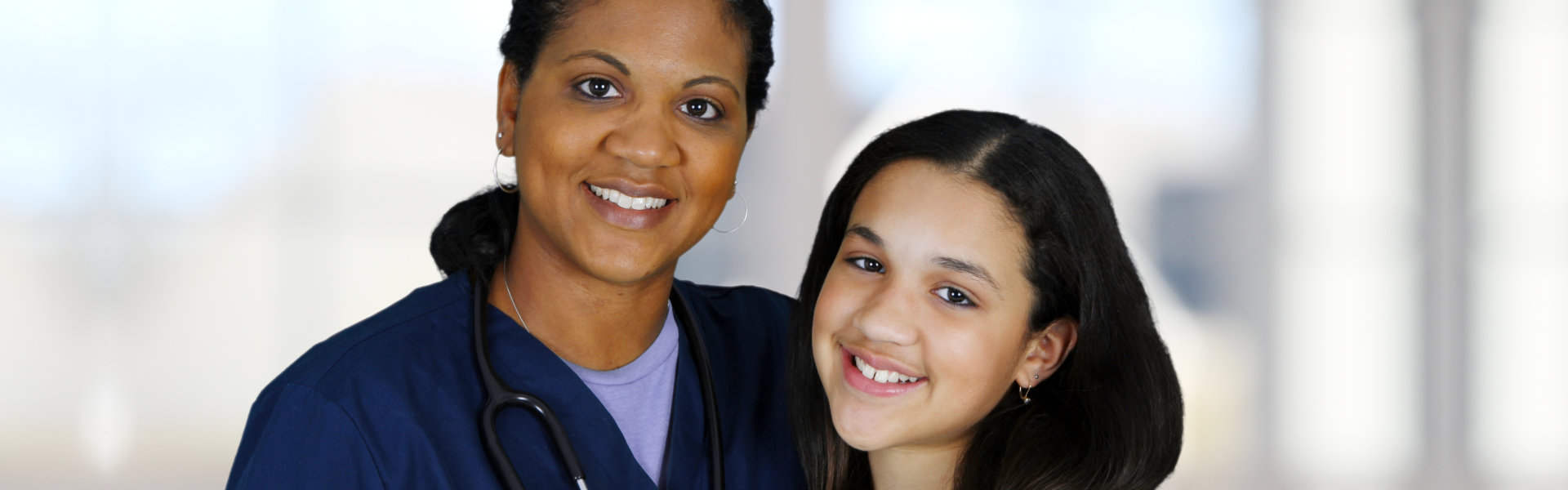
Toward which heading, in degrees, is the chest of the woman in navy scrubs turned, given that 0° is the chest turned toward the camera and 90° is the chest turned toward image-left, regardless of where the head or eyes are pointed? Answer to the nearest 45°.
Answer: approximately 315°
